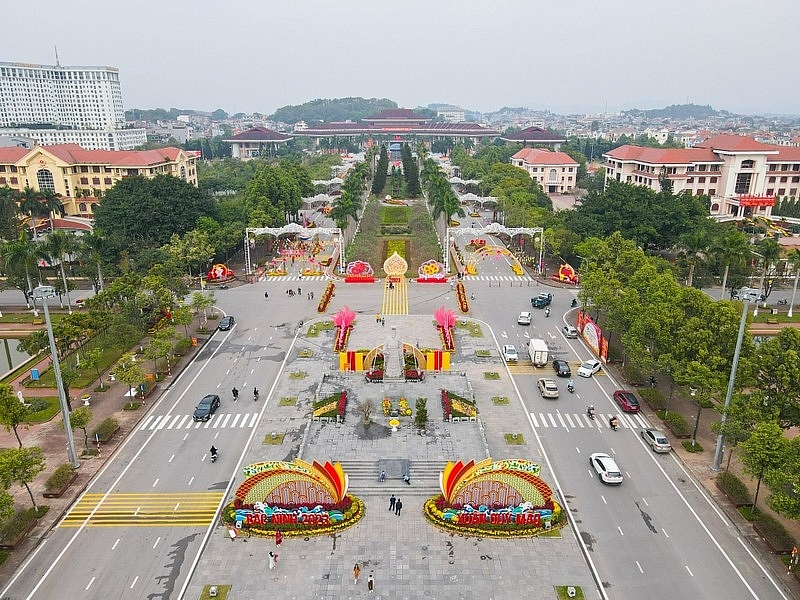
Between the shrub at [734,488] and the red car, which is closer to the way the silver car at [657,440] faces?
the red car

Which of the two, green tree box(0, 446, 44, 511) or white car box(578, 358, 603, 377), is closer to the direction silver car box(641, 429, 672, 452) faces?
the white car

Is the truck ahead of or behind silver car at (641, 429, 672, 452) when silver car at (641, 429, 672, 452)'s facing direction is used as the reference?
ahead

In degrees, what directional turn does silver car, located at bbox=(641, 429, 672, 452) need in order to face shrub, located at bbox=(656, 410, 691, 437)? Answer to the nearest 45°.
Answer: approximately 45° to its right

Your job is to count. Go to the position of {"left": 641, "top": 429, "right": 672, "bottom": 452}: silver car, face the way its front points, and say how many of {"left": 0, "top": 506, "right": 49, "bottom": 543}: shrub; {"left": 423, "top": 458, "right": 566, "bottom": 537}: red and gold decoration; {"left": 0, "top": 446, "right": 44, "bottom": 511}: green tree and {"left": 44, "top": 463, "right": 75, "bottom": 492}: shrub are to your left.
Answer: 4

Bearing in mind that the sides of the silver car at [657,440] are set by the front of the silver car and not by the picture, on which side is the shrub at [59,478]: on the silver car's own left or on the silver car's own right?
on the silver car's own left

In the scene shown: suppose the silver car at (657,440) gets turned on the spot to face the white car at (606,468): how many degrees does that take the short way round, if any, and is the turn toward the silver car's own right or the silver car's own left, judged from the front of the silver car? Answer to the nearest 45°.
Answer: approximately 90° to the silver car's own left

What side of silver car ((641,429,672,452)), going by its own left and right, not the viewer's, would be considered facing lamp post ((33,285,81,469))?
left

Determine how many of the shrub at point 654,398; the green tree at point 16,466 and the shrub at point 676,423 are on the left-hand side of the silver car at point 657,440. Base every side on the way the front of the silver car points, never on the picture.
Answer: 1

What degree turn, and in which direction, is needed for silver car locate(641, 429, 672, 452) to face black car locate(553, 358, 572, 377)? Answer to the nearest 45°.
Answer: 0° — it already faces it

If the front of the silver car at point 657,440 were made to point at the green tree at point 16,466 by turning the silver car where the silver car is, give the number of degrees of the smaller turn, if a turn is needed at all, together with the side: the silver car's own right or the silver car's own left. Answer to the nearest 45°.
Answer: approximately 90° to the silver car's own left

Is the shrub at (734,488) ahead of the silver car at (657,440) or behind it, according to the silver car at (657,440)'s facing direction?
behind

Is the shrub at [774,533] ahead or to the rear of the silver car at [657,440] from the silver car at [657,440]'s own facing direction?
to the rear

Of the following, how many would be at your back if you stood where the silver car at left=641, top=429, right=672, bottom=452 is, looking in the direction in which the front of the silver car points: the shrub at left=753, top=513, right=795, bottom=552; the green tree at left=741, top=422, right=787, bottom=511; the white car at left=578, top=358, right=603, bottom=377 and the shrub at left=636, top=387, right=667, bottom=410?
2

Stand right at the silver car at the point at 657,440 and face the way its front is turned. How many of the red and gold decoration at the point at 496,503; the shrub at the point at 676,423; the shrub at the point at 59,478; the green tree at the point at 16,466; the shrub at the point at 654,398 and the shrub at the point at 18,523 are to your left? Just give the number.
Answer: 4

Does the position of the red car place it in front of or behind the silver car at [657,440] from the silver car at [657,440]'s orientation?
in front

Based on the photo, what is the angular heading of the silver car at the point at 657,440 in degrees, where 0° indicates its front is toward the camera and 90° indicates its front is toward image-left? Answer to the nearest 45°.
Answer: approximately 135°

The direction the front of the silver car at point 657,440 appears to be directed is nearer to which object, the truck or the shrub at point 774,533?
the truck
